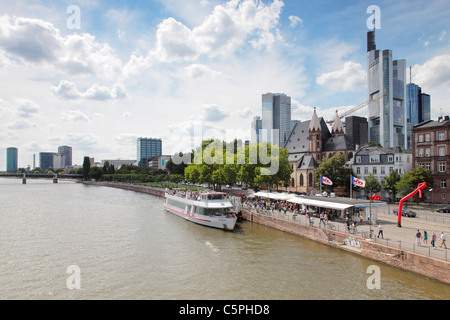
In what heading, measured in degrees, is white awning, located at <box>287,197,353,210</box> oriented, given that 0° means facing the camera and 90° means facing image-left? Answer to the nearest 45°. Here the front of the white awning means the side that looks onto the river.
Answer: approximately 45°

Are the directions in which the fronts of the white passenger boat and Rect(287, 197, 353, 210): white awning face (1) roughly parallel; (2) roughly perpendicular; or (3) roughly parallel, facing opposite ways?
roughly perpendicular

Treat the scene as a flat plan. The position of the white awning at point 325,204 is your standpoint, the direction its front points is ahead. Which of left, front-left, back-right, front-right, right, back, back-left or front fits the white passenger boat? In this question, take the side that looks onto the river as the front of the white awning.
front-right
